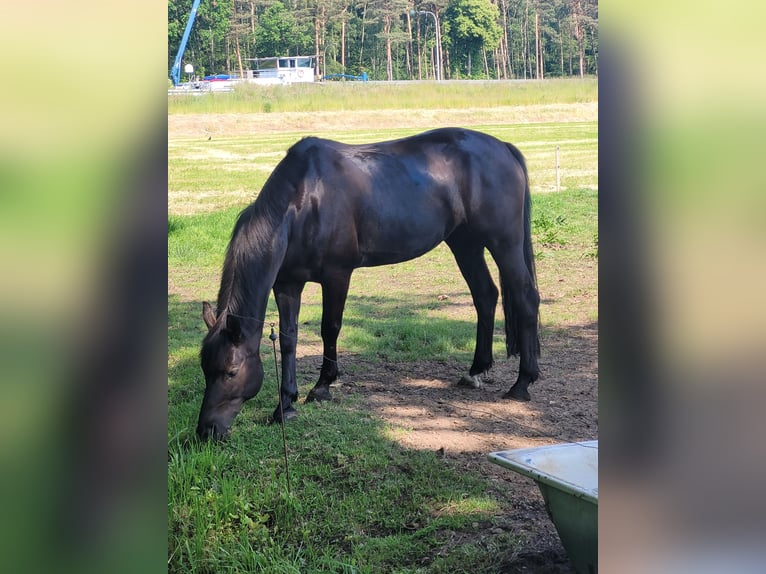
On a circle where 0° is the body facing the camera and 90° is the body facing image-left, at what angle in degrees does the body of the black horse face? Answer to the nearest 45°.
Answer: approximately 90°

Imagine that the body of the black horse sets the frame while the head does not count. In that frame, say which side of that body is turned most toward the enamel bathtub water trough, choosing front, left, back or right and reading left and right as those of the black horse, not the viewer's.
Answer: left

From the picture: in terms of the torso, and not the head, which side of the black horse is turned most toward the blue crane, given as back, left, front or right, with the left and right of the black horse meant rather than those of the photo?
right
